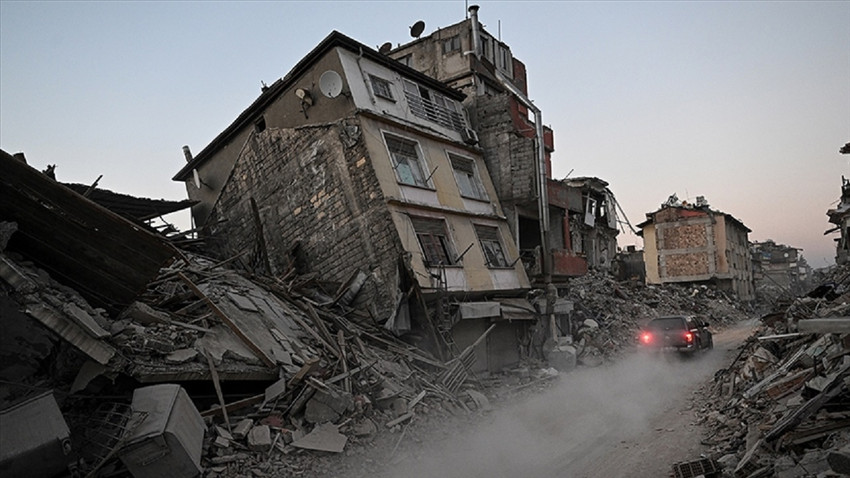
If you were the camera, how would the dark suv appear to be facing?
facing away from the viewer and to the right of the viewer

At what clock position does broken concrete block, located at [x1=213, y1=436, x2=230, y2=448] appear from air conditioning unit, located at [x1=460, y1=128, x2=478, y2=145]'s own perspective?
The broken concrete block is roughly at 2 o'clock from the air conditioning unit.

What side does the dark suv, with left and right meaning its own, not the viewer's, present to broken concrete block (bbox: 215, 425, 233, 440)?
back

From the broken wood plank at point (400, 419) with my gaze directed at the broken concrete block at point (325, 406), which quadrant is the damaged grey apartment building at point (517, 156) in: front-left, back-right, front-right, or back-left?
back-right

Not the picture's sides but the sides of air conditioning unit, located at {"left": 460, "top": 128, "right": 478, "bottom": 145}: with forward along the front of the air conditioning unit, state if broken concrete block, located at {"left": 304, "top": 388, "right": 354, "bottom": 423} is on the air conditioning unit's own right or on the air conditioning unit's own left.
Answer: on the air conditioning unit's own right

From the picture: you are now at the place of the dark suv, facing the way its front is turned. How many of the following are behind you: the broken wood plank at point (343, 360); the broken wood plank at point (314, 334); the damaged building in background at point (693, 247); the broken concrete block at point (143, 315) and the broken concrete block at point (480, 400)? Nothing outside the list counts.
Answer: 4

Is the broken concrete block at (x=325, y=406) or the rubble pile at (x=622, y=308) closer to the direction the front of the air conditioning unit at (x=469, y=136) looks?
the broken concrete block

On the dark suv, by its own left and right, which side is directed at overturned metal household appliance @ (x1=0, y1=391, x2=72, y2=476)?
back

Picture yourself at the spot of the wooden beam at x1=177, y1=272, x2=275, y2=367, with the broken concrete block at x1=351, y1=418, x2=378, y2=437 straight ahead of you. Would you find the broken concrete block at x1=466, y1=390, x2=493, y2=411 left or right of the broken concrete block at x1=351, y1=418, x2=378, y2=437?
left

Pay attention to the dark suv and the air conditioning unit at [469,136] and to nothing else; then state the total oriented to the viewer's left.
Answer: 0

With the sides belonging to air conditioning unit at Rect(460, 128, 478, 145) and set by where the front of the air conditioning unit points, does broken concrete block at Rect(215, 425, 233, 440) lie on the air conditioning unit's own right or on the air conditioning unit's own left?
on the air conditioning unit's own right

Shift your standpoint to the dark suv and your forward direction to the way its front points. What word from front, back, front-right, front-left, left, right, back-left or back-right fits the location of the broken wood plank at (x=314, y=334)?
back

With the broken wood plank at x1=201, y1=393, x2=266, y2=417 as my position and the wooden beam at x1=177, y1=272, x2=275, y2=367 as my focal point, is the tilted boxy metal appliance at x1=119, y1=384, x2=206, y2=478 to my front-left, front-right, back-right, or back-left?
back-left
